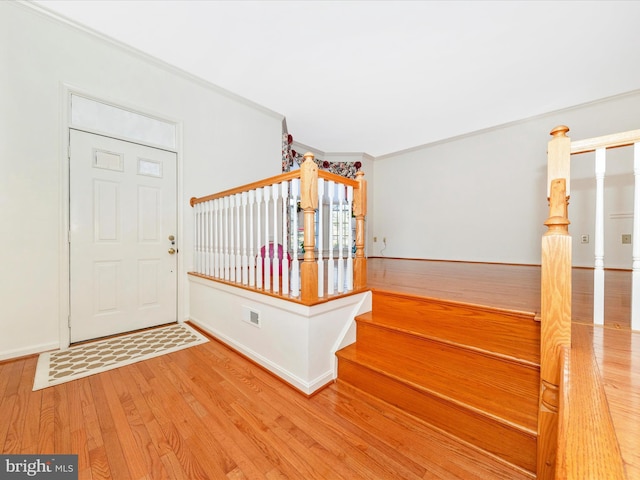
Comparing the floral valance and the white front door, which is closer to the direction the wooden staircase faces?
the white front door

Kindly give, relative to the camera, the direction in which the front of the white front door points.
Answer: facing the viewer and to the right of the viewer

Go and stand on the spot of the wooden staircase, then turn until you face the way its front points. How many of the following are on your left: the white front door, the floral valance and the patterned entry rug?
0

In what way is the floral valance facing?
toward the camera

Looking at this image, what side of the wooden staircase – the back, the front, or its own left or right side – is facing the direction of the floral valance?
right

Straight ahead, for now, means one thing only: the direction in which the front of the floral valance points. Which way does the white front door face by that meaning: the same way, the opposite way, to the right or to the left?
to the left

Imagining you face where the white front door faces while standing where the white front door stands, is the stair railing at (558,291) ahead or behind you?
ahead

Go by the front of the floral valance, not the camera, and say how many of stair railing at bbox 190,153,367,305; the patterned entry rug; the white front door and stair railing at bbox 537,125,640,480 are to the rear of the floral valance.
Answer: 0

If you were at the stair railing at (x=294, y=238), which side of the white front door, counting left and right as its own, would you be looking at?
front

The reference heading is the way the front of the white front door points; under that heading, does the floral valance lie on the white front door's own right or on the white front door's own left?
on the white front door's own left

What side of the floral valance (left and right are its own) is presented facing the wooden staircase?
front

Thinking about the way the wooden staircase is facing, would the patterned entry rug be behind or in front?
in front
